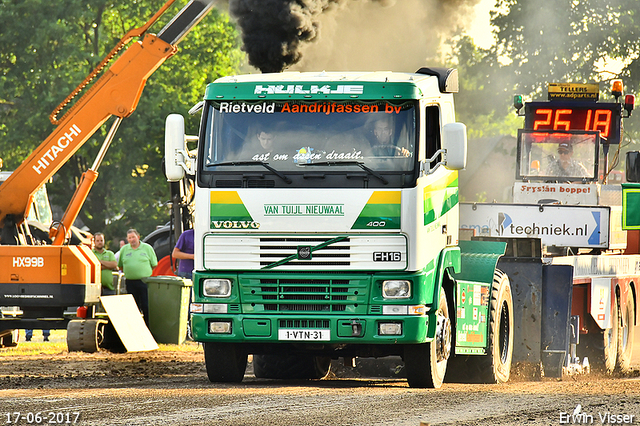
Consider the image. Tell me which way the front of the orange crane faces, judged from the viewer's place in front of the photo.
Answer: facing to the right of the viewer

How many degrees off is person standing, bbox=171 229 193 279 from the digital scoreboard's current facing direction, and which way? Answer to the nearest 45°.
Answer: approximately 45° to its right

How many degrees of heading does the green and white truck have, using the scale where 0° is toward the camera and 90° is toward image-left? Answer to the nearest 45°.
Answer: approximately 0°

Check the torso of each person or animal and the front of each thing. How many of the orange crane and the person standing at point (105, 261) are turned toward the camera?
1

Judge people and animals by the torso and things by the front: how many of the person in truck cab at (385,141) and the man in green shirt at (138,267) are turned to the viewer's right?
0

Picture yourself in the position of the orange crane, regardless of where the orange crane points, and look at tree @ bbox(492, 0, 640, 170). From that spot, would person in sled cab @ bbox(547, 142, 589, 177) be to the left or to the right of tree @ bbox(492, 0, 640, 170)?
right

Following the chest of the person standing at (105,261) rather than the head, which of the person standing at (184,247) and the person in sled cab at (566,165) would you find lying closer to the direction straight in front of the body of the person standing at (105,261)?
the person standing
